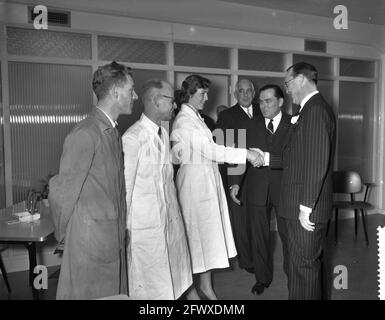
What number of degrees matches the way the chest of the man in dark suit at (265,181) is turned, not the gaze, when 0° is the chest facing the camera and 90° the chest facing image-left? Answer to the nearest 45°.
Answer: approximately 45°

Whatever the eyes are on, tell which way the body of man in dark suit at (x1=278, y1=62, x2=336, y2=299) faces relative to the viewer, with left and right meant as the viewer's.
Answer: facing to the left of the viewer

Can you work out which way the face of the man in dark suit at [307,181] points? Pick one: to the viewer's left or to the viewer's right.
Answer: to the viewer's left

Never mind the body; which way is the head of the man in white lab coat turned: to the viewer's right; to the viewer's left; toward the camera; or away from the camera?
to the viewer's right

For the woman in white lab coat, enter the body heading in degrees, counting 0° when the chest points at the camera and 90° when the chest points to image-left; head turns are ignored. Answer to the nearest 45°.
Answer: approximately 270°

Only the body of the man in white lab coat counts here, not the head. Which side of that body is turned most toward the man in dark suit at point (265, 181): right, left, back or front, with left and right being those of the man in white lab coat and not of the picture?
left

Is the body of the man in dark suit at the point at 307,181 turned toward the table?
yes

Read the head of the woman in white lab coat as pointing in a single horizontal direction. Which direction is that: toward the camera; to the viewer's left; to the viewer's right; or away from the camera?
to the viewer's right

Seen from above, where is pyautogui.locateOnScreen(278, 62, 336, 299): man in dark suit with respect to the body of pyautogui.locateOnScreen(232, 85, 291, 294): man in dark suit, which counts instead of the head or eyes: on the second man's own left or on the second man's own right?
on the second man's own left

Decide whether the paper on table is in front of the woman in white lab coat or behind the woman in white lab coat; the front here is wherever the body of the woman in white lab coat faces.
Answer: behind
